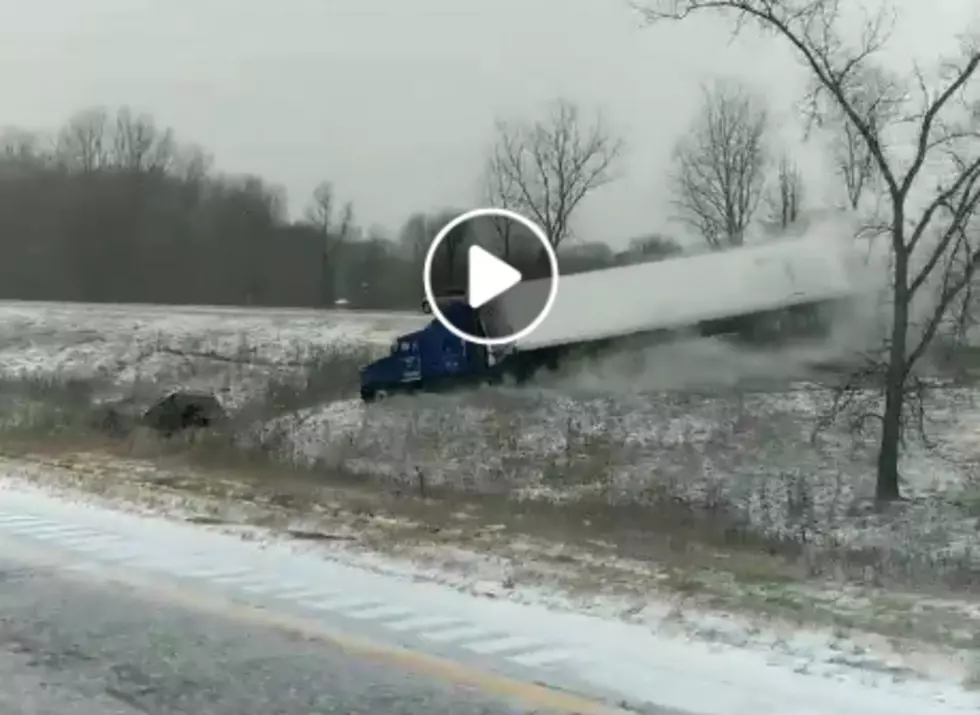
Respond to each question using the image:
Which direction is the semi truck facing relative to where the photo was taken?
to the viewer's left

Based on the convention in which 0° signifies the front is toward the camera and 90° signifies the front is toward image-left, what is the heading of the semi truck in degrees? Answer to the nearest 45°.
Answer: approximately 90°
